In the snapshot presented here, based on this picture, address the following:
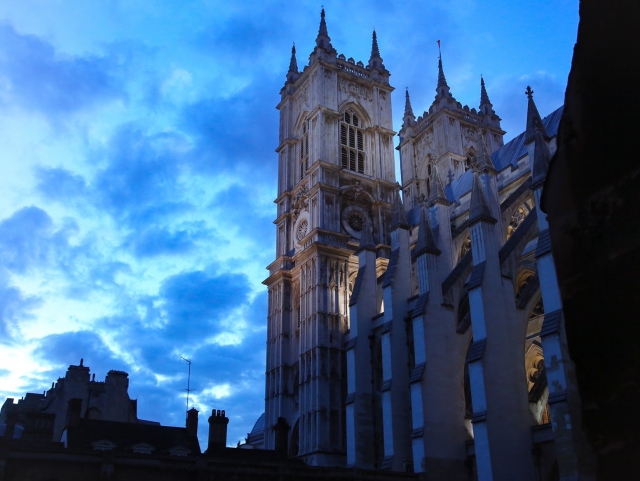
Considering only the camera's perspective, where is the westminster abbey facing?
facing away from the viewer and to the left of the viewer
